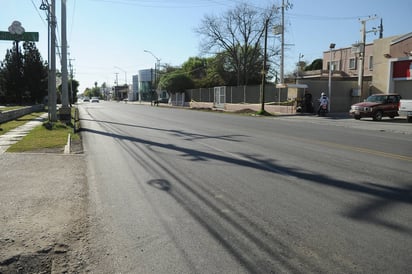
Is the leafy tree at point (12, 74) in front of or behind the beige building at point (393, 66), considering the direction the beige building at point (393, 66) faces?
in front

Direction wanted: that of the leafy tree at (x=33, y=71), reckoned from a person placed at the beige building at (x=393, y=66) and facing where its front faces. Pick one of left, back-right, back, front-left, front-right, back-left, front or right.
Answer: front-right

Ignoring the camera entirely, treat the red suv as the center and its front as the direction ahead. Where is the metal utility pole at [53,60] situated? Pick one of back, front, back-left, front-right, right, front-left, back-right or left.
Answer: front

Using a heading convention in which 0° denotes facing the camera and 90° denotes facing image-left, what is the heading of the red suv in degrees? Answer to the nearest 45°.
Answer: approximately 45°

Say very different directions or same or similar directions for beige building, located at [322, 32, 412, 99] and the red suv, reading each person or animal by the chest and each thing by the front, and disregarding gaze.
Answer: same or similar directions

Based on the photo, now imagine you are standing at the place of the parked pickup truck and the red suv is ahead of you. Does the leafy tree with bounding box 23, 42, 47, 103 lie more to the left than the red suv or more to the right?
left

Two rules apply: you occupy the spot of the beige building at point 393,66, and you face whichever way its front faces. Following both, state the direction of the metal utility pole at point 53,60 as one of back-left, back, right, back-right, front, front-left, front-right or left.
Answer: front

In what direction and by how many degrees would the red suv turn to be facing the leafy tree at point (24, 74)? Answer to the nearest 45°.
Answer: approximately 45° to its right

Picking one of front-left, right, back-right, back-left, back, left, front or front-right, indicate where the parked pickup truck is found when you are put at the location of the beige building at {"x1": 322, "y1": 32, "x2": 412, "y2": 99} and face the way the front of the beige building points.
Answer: front-left

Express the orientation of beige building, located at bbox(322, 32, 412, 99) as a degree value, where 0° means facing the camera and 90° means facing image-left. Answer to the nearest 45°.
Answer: approximately 45°

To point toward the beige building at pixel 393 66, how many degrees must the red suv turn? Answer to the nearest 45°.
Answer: approximately 135° to its right

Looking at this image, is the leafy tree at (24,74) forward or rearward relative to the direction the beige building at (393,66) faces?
forward
